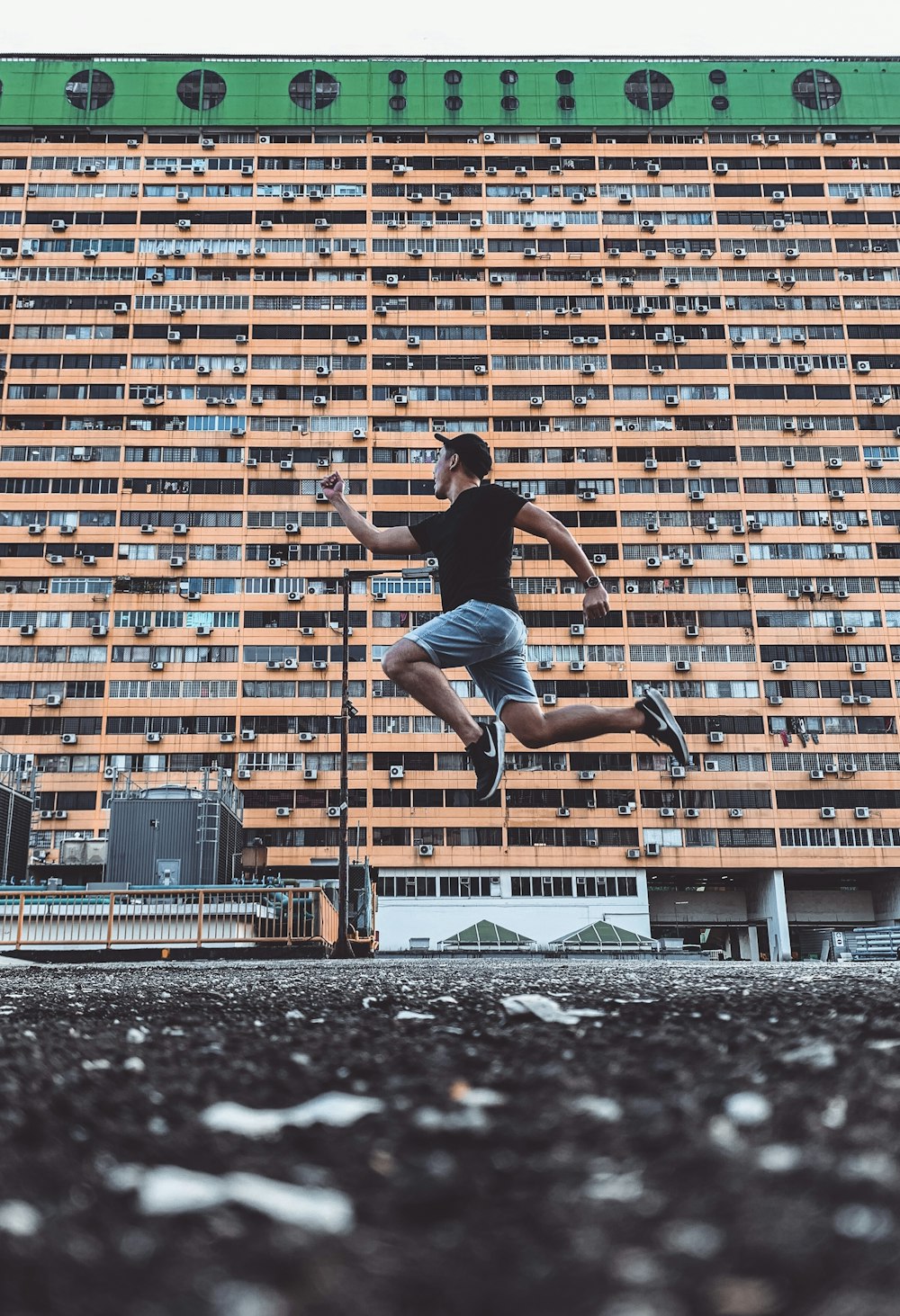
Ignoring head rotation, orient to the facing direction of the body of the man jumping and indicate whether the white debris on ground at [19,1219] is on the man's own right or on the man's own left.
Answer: on the man's own left

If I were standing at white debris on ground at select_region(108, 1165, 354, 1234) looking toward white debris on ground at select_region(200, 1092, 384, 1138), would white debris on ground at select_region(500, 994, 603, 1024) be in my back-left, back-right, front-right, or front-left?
front-right

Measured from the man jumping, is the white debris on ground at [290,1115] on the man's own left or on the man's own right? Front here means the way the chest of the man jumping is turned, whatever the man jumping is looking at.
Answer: on the man's own left

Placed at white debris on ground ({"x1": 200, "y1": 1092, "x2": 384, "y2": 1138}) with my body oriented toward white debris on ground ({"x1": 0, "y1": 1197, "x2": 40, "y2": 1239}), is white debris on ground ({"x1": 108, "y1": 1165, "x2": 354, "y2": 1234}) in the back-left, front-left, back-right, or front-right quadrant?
front-left

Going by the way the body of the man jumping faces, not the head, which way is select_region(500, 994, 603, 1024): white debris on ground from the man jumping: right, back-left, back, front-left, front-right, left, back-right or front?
back-left

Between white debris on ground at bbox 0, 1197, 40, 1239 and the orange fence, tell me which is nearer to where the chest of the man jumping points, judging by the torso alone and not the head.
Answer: the orange fence

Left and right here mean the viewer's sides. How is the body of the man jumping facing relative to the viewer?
facing away from the viewer and to the left of the viewer

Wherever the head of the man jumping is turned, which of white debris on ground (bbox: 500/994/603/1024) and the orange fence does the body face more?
the orange fence
